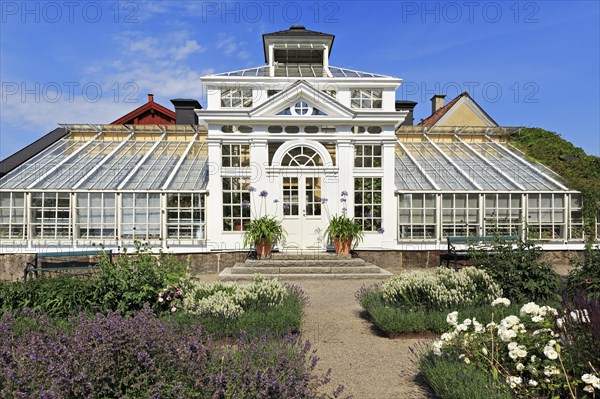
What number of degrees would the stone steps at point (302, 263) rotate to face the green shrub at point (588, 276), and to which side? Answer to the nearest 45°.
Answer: approximately 45° to its left

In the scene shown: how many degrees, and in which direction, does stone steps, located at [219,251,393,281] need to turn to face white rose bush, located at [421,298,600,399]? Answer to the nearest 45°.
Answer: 0° — it already faces it

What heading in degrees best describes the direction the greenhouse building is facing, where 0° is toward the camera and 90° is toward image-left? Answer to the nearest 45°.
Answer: approximately 0°

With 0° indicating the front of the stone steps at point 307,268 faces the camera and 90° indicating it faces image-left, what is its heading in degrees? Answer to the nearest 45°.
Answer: approximately 0°

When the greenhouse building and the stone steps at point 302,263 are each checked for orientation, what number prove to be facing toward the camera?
2
